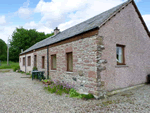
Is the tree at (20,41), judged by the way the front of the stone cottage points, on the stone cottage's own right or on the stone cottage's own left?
on the stone cottage's own right

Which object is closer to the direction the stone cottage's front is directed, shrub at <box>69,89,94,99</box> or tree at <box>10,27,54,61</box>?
the shrub

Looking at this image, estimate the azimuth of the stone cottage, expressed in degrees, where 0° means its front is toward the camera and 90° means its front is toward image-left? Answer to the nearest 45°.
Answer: approximately 45°
